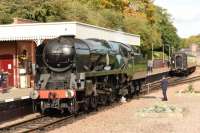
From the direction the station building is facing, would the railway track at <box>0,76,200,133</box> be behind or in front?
in front

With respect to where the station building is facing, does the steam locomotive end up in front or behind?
in front

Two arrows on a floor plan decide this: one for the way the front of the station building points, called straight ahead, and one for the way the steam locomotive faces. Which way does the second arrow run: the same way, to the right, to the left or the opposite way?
to the right

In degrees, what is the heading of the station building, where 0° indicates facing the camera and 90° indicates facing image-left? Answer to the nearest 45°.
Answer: approximately 315°

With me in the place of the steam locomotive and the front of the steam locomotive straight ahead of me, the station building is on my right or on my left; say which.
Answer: on my right

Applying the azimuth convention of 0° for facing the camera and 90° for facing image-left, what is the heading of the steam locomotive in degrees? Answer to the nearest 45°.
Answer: approximately 45°
